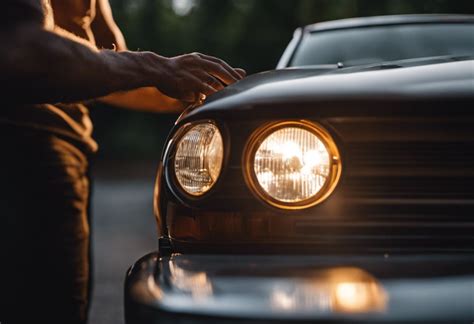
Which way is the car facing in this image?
toward the camera
